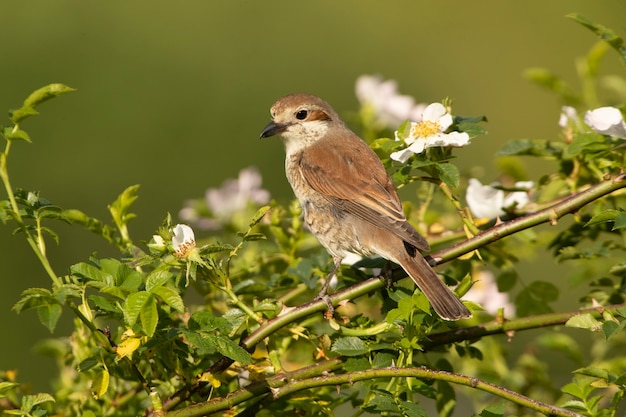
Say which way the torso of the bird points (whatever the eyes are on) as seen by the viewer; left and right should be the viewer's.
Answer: facing to the left of the viewer

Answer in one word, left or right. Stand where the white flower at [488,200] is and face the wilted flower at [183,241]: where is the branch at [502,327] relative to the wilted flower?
left

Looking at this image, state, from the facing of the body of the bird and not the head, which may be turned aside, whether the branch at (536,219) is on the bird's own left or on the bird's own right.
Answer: on the bird's own left

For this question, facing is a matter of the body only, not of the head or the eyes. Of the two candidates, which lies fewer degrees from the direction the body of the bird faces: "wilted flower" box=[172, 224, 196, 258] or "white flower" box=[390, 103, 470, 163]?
the wilted flower

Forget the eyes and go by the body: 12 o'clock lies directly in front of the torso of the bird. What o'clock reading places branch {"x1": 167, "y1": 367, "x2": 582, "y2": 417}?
The branch is roughly at 9 o'clock from the bird.
